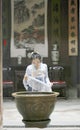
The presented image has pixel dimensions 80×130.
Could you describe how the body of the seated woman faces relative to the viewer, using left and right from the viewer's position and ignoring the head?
facing the viewer
